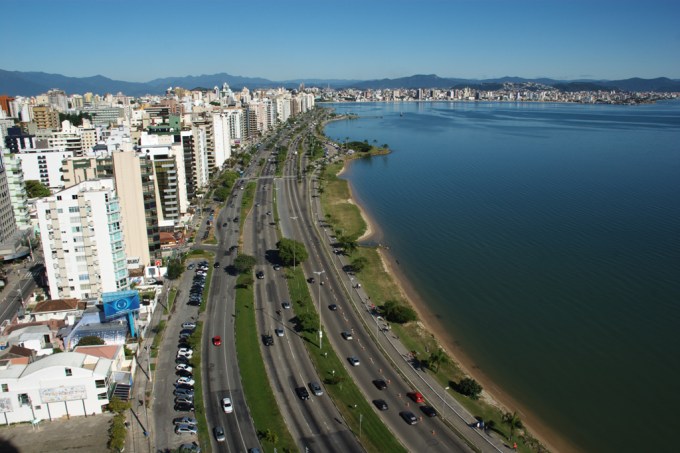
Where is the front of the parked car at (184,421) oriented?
to the viewer's right

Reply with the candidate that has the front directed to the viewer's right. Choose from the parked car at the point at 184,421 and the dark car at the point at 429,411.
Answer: the parked car

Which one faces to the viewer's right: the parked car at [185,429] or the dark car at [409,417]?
the parked car

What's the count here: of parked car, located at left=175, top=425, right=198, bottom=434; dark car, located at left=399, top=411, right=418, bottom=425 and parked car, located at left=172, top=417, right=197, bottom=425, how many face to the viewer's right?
2

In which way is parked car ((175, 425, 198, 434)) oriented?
to the viewer's right

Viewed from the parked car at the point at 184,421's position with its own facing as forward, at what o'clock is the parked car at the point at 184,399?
the parked car at the point at 184,399 is roughly at 9 o'clock from the parked car at the point at 184,421.

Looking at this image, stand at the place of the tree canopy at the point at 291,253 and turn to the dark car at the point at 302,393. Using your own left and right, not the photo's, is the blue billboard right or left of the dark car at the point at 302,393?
right

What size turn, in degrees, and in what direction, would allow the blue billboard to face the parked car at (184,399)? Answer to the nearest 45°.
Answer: approximately 45° to its right

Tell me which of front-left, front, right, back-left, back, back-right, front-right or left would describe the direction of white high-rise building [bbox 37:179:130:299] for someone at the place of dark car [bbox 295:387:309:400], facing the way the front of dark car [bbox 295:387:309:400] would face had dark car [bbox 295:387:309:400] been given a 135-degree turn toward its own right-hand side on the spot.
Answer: front-right
